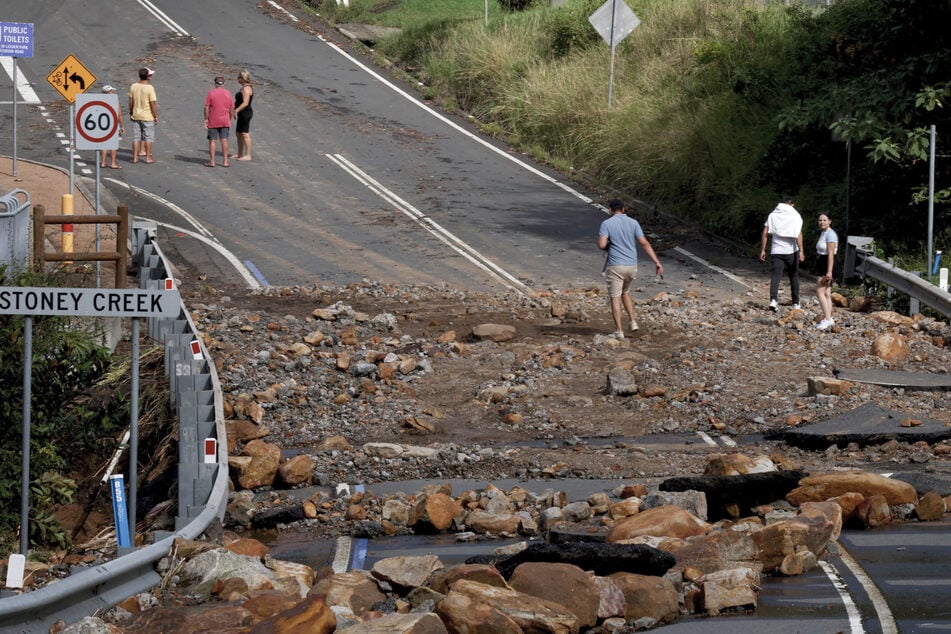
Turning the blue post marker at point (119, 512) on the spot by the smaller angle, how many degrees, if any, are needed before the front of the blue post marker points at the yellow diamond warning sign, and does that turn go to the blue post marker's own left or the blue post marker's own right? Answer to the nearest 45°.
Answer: approximately 180°

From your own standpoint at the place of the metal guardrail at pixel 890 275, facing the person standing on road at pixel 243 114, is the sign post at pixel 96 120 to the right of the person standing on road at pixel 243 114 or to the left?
left

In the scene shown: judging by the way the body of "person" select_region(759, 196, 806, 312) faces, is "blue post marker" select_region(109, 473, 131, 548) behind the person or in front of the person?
behind

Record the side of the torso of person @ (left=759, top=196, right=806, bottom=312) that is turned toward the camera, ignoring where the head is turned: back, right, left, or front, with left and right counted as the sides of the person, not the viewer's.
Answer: back

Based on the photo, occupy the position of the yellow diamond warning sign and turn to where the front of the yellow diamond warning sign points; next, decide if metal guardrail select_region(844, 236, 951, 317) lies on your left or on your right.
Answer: on your left

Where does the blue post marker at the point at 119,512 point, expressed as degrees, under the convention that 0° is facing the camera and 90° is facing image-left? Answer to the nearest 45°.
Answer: approximately 0°
